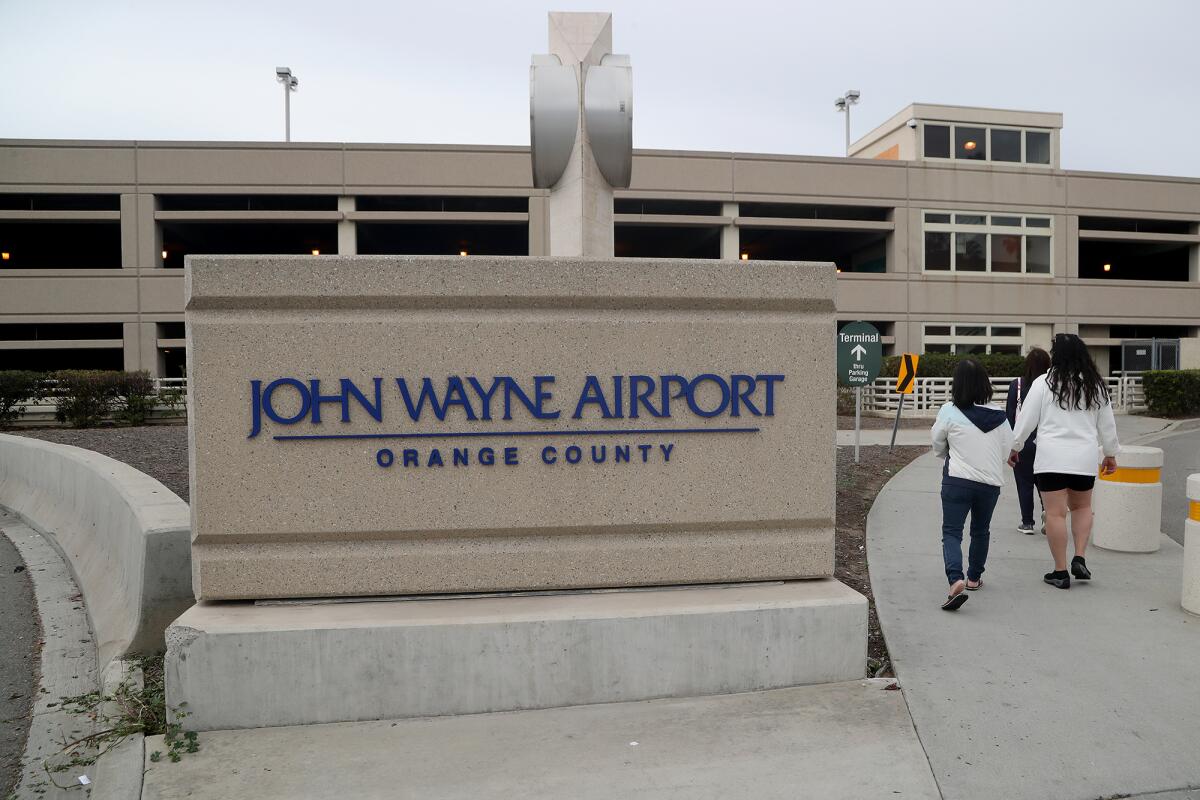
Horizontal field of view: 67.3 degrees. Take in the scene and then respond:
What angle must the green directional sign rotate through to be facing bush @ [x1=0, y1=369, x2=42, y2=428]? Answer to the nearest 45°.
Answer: approximately 90° to its right

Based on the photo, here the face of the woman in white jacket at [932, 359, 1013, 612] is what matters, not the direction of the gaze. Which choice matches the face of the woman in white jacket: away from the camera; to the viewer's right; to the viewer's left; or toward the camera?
away from the camera

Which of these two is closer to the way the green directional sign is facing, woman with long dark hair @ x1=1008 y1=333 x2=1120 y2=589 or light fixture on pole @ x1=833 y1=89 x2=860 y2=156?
the woman with long dark hair

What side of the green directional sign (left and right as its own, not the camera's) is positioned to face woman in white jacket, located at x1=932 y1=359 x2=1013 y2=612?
front

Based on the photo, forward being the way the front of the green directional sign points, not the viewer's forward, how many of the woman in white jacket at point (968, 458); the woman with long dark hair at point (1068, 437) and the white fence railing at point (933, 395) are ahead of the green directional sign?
2

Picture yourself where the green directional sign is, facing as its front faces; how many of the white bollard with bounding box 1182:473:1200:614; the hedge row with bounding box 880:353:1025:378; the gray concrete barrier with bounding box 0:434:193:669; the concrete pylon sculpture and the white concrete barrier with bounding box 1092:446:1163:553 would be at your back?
1

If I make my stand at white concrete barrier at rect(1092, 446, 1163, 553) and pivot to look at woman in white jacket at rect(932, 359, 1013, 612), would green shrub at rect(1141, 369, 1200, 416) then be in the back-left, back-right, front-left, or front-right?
back-right

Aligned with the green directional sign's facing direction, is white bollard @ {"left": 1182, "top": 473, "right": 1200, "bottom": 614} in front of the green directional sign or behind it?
in front

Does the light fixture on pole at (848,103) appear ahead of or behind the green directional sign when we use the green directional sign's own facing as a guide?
behind

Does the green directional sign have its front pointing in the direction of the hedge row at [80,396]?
no

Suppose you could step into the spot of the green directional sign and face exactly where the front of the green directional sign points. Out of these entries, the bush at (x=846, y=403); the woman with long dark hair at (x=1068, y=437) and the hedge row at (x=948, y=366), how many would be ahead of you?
1

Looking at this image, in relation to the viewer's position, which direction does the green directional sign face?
facing the viewer

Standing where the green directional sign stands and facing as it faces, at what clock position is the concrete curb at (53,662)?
The concrete curb is roughly at 1 o'clock from the green directional sign.

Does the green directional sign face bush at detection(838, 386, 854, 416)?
no

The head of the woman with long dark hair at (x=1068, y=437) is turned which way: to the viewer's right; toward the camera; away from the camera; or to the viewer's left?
away from the camera

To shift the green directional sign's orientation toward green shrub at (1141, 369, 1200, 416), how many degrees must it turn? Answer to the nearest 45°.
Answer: approximately 135° to its left

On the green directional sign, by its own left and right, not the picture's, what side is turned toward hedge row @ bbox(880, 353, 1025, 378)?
back

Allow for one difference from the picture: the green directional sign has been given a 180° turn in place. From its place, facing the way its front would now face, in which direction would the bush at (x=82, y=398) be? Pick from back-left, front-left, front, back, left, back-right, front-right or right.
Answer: left

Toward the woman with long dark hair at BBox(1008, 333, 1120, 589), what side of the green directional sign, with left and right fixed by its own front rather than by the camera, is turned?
front
